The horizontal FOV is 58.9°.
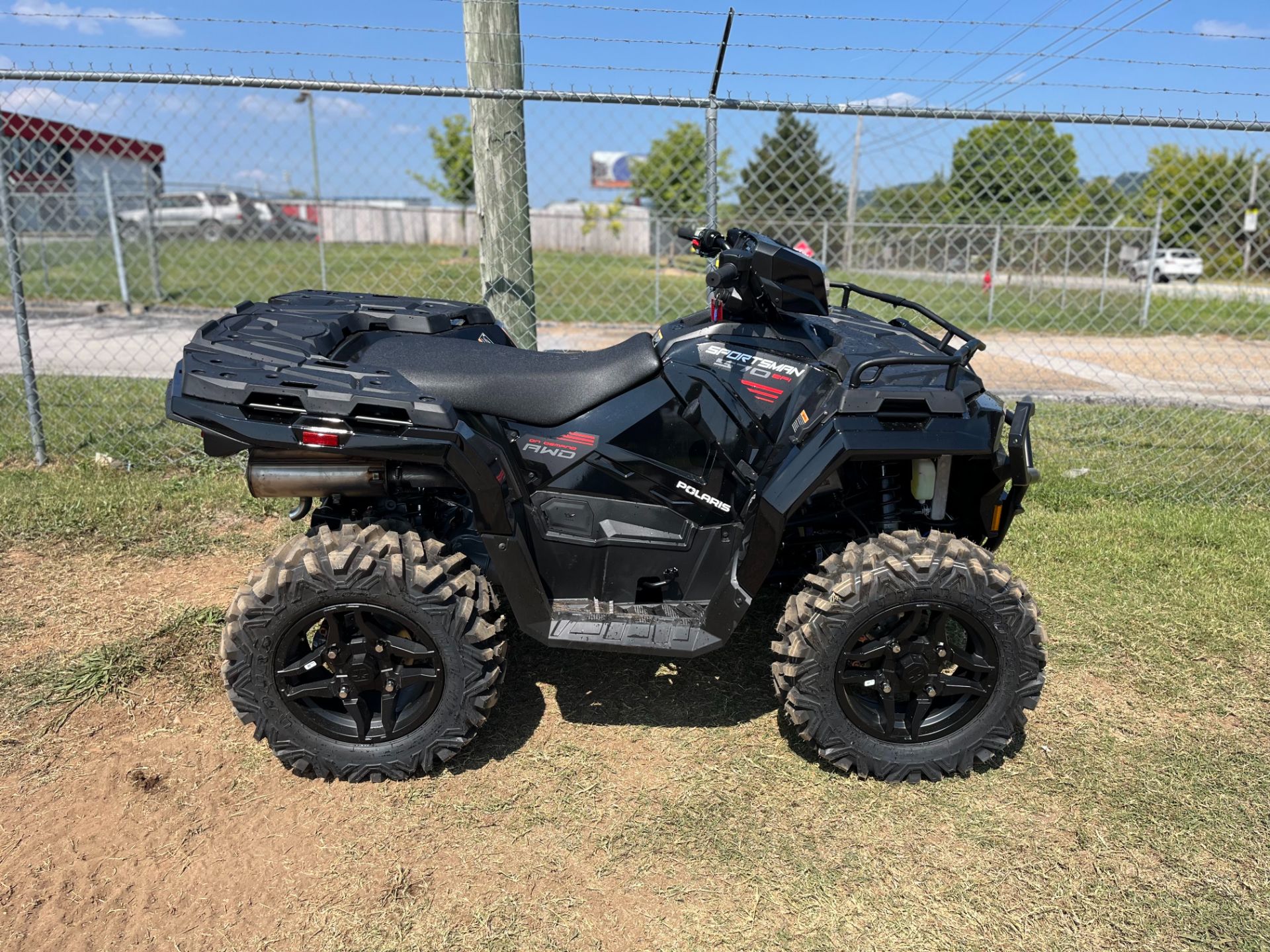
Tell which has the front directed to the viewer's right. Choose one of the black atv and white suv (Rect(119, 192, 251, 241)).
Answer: the black atv

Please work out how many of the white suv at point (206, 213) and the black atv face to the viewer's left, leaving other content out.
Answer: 1

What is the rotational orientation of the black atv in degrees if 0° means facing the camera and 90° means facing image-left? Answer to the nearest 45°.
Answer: approximately 270°

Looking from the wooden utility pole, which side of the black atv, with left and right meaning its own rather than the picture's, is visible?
left

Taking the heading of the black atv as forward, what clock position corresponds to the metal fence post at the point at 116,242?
The metal fence post is roughly at 8 o'clock from the black atv.

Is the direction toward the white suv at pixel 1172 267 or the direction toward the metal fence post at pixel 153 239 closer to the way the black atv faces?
the white suv

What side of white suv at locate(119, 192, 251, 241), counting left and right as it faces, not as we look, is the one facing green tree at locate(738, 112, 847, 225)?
back

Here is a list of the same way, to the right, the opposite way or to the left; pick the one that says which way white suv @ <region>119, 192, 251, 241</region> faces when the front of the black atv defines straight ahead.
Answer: the opposite way

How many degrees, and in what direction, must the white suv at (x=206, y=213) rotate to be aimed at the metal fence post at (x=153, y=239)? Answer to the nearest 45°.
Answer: approximately 90° to its left

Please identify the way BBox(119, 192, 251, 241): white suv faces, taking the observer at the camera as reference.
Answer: facing to the left of the viewer

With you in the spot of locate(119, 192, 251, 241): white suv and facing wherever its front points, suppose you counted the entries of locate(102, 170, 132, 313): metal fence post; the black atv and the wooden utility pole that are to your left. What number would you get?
3
